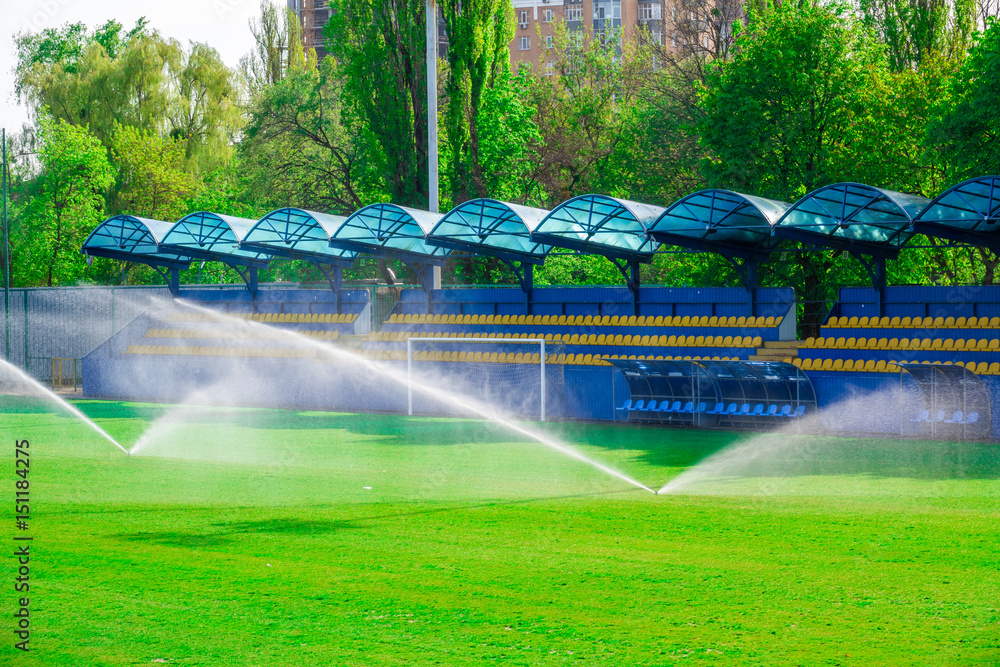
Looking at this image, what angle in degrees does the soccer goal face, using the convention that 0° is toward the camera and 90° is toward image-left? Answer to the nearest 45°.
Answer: approximately 45°

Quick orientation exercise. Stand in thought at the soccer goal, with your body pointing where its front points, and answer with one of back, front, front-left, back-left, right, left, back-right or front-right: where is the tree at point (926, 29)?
back

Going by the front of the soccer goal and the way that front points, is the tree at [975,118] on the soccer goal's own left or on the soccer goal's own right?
on the soccer goal's own left

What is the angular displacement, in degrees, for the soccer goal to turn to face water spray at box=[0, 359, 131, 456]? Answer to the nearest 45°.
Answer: approximately 45° to its right

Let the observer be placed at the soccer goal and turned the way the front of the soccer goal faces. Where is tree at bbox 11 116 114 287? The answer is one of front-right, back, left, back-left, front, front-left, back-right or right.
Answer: right
